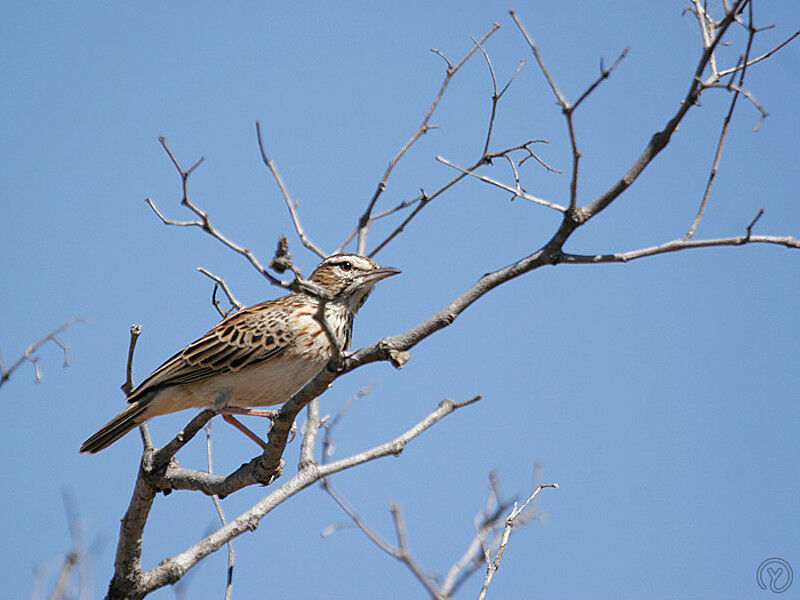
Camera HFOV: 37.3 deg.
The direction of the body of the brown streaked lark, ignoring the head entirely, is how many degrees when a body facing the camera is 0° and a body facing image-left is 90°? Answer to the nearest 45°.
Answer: approximately 270°
